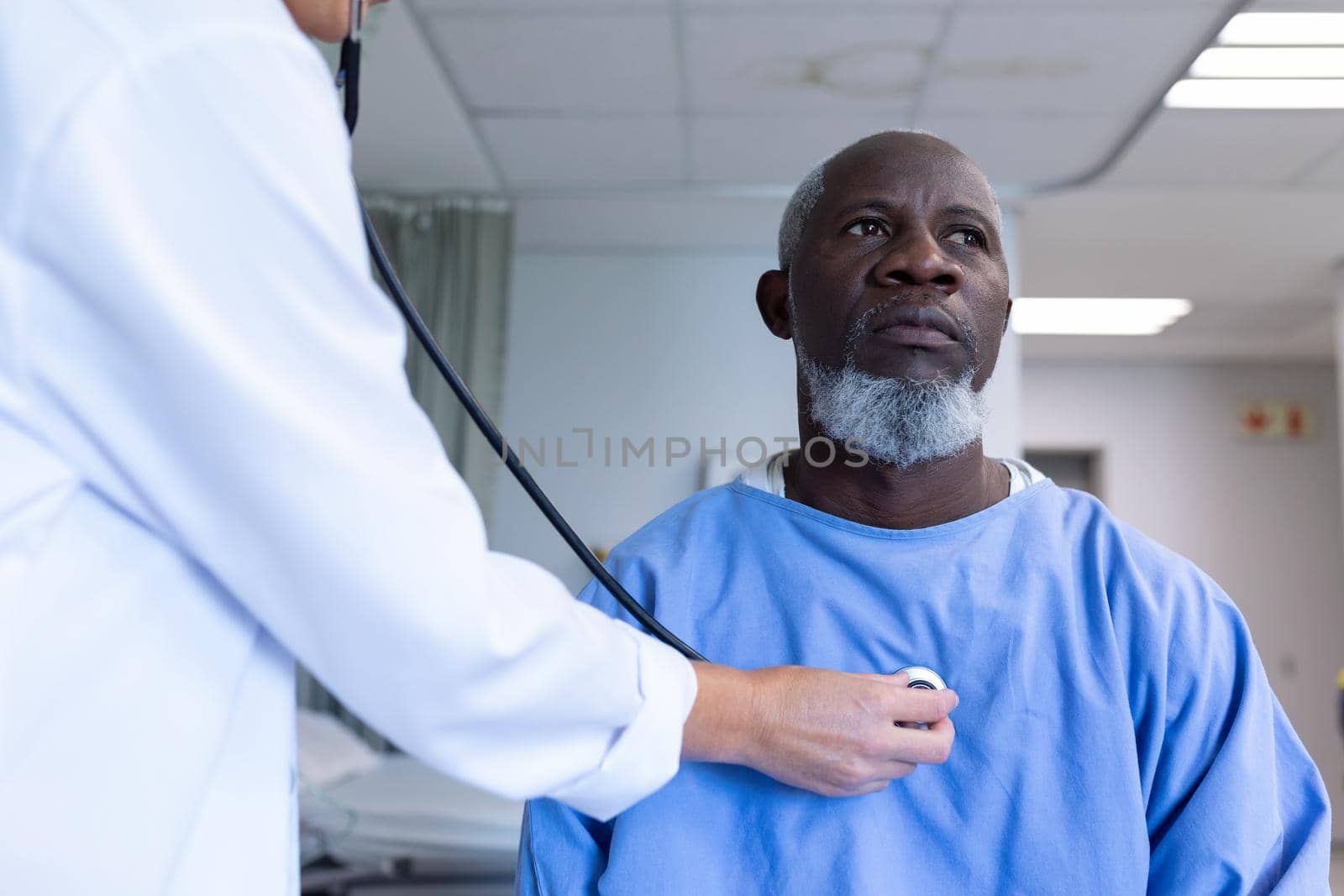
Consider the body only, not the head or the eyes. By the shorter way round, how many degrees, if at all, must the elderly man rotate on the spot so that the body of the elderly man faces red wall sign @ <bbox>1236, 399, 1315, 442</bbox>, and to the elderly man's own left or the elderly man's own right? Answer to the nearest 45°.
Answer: approximately 180°

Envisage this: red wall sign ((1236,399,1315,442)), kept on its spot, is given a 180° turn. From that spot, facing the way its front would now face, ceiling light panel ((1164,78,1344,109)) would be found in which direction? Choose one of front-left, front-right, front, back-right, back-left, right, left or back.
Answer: back

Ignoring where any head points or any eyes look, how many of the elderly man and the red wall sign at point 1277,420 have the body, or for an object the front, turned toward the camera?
2

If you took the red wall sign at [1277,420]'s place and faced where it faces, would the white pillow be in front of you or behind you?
in front

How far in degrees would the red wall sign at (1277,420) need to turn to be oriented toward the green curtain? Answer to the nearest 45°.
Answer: approximately 45° to its right

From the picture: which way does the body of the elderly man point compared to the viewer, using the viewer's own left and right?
facing the viewer

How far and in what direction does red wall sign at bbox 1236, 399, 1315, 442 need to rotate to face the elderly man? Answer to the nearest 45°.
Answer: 0° — it already faces them

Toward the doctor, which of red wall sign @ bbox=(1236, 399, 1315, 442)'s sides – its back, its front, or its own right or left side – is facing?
front

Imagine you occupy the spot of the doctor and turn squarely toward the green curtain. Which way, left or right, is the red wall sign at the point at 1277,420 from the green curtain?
right

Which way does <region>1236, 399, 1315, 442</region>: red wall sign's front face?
toward the camera

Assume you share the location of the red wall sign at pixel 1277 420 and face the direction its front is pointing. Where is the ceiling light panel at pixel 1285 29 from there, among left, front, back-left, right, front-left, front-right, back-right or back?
front

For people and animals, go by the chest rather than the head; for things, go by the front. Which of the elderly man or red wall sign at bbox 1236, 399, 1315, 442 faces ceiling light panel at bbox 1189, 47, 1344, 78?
the red wall sign

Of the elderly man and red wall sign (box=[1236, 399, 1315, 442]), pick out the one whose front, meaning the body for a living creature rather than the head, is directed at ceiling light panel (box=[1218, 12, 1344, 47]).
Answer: the red wall sign

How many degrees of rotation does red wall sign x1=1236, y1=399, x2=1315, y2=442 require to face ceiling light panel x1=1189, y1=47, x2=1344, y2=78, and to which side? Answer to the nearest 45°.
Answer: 0° — it already faces it
